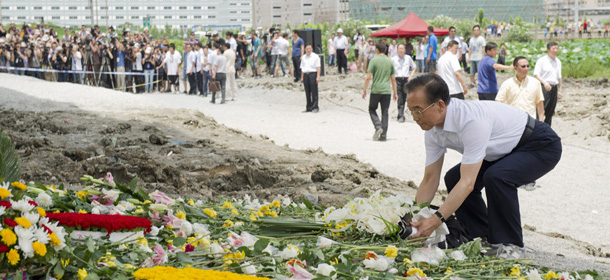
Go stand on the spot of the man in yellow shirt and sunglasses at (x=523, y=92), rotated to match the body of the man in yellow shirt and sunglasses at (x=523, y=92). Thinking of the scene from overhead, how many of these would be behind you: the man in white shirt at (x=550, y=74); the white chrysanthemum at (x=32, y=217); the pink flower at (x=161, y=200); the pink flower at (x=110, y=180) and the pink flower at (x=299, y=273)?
1

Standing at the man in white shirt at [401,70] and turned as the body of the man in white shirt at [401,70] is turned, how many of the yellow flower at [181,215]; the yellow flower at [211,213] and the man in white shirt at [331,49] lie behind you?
1

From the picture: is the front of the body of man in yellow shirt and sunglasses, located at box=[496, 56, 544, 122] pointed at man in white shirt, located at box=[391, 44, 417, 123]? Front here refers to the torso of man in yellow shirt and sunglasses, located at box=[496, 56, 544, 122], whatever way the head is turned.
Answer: no

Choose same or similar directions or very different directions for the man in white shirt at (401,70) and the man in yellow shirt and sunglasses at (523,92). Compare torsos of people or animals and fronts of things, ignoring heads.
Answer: same or similar directions

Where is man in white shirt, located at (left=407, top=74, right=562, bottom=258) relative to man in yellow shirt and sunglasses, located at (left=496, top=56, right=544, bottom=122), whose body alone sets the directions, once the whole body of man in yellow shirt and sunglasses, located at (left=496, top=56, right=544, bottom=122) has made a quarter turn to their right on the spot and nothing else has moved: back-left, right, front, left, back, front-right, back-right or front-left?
left

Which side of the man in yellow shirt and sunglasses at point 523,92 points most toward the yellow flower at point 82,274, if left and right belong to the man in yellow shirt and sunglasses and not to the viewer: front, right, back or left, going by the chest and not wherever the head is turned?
front

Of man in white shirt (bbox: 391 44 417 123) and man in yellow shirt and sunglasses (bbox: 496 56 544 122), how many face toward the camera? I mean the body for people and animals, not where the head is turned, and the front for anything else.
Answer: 2

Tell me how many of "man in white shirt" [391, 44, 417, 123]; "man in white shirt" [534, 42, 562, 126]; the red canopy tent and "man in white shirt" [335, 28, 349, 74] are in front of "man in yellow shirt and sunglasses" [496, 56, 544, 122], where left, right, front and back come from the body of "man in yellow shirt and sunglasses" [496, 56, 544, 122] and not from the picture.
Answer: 0

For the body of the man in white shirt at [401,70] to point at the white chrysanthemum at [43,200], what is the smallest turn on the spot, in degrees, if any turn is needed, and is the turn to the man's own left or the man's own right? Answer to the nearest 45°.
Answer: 0° — they already face it

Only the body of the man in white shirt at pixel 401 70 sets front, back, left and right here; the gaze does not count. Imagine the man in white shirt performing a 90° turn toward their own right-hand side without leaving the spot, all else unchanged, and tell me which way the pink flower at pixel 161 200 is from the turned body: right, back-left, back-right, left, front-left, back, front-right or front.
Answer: left

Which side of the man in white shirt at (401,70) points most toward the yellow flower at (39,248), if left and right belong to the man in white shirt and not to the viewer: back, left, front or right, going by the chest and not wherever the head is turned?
front

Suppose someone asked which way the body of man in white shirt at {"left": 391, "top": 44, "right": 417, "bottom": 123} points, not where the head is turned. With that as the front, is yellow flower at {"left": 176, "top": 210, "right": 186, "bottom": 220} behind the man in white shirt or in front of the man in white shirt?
in front

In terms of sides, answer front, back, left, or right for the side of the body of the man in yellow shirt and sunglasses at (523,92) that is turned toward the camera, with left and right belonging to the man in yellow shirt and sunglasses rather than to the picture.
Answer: front

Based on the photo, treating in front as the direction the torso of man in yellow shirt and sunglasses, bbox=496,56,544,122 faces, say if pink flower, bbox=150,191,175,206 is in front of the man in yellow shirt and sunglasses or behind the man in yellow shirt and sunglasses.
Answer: in front

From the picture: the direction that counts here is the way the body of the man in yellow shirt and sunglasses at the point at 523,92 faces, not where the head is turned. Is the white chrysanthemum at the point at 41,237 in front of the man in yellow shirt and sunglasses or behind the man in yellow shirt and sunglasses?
in front

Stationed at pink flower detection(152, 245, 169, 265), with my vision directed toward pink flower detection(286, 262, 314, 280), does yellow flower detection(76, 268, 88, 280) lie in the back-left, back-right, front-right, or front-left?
back-right

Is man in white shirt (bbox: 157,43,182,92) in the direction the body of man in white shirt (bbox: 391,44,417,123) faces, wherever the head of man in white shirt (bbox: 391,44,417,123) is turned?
no
